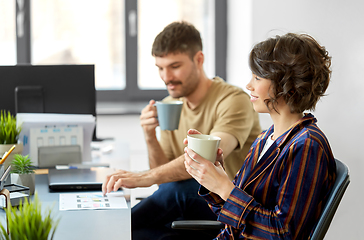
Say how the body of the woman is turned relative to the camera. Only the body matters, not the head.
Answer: to the viewer's left

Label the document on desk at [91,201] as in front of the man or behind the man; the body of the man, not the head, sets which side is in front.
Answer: in front

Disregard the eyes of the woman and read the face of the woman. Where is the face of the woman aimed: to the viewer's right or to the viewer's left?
to the viewer's left

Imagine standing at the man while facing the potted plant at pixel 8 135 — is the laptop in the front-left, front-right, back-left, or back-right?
front-left

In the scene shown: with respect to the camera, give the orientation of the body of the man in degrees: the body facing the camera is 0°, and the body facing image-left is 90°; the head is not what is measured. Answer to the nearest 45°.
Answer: approximately 45°

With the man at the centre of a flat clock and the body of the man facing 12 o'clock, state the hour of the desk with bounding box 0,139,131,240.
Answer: The desk is roughly at 11 o'clock from the man.

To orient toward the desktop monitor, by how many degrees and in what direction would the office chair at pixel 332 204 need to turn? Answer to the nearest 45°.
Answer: approximately 45° to its right

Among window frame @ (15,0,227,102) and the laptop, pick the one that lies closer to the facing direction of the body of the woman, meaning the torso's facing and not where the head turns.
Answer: the laptop

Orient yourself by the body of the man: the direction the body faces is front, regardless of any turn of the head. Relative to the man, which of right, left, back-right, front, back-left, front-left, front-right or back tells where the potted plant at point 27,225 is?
front-left

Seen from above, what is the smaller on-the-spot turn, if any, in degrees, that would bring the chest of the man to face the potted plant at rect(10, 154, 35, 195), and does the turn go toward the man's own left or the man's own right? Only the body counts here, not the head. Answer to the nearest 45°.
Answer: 0° — they already face it

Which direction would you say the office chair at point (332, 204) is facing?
to the viewer's left

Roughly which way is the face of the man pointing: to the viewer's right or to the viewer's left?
to the viewer's left
